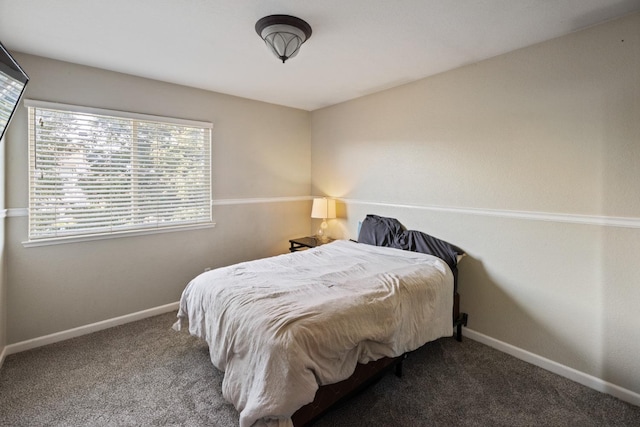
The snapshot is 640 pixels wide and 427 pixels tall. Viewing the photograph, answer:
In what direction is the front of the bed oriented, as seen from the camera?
facing the viewer and to the left of the viewer

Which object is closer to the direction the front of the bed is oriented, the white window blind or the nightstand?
the white window blind

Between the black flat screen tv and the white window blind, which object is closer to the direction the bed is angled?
the black flat screen tv

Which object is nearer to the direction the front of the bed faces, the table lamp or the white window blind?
the white window blind

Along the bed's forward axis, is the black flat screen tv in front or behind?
in front

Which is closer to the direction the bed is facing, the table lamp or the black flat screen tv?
the black flat screen tv

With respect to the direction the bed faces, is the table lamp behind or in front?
behind

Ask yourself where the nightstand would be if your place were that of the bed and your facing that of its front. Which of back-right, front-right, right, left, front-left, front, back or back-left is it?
back-right
